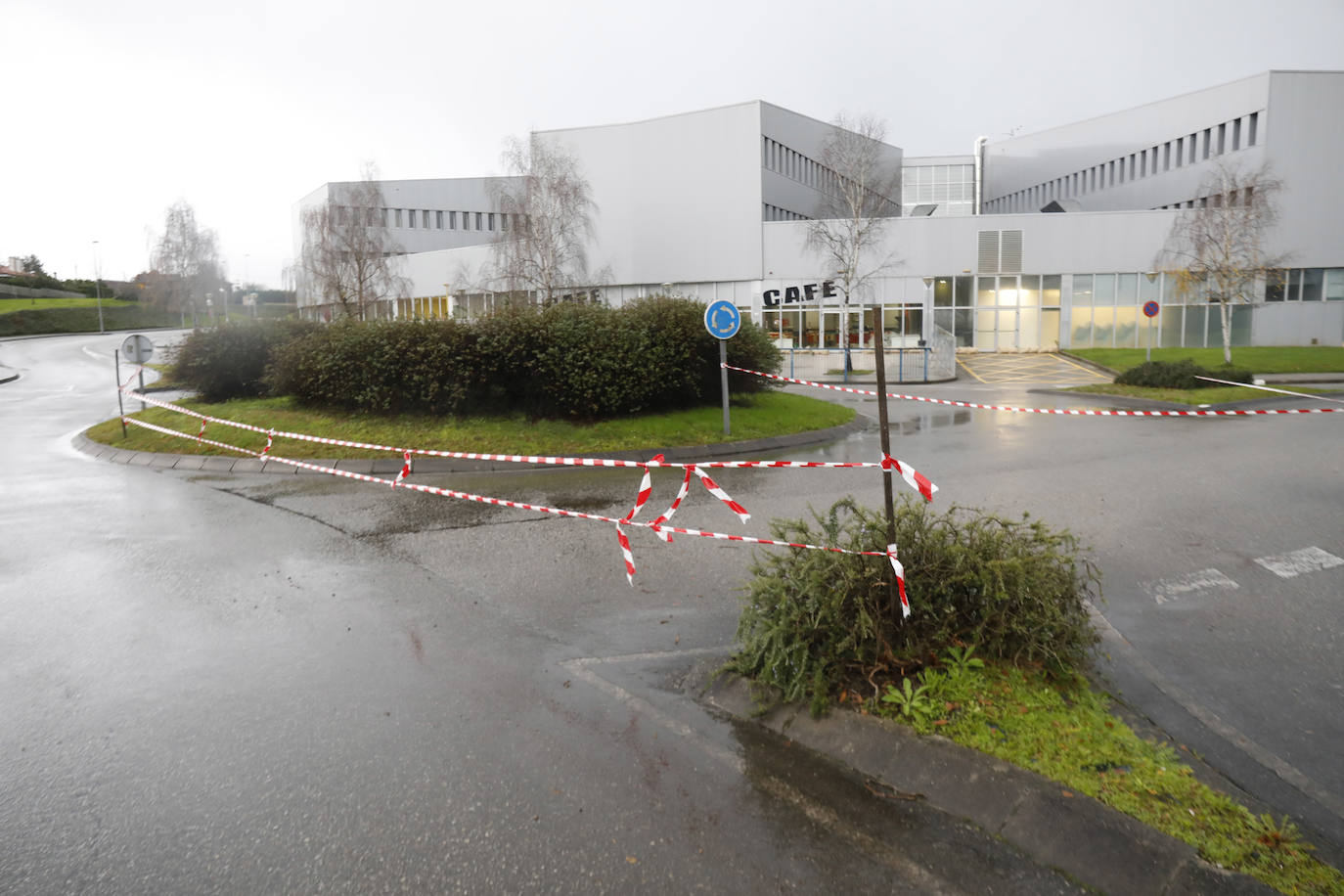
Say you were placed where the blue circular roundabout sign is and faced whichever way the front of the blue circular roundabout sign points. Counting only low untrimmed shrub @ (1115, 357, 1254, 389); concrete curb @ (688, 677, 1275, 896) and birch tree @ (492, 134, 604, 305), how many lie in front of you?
1

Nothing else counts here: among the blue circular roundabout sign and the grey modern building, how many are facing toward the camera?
2

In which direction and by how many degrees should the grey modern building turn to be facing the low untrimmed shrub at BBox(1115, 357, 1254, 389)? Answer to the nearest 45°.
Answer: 0° — it already faces it

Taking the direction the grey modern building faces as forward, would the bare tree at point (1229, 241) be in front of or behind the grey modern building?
in front

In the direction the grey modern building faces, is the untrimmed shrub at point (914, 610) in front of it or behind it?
in front

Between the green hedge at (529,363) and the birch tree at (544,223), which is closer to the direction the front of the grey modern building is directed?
the green hedge

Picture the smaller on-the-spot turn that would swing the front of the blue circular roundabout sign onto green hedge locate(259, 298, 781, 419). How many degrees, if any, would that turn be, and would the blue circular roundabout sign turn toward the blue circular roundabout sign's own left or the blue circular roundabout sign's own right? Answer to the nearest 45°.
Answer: approximately 90° to the blue circular roundabout sign's own right

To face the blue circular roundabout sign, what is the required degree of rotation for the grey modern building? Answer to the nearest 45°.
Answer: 0° — it already faces it

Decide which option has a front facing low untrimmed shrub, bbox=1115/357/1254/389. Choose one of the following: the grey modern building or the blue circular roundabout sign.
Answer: the grey modern building

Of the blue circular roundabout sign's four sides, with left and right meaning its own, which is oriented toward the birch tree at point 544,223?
back

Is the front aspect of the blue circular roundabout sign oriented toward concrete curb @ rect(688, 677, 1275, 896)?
yes

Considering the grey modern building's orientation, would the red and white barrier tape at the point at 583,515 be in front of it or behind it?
in front

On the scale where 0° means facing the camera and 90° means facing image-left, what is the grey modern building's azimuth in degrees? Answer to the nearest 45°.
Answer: approximately 0°
